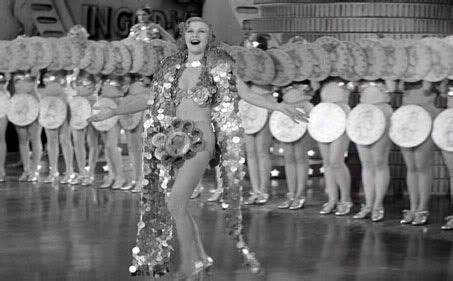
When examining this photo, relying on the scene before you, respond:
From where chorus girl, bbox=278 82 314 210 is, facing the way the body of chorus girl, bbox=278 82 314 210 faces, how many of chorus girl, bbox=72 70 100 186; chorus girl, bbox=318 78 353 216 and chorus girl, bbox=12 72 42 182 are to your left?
1

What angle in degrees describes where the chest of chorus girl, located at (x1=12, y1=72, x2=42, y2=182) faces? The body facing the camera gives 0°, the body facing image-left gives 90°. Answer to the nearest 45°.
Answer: approximately 45°

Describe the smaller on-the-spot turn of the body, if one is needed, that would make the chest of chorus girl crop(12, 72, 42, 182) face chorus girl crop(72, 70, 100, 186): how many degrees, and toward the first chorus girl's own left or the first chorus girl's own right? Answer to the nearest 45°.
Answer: approximately 90° to the first chorus girl's own left

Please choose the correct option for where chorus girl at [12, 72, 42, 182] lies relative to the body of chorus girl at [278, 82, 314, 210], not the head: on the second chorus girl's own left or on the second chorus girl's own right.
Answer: on the second chorus girl's own right

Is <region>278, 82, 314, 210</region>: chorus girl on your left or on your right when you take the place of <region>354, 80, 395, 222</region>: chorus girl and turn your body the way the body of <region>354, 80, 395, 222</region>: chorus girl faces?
on your right

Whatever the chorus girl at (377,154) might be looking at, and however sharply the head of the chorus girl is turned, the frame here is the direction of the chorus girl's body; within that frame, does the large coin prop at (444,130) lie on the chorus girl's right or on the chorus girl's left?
on the chorus girl's left

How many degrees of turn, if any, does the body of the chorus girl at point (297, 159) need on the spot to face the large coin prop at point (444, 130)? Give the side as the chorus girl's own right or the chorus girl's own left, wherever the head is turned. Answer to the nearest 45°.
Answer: approximately 90° to the chorus girl's own left

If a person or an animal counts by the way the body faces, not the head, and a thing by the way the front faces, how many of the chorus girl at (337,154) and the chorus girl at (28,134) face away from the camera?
0

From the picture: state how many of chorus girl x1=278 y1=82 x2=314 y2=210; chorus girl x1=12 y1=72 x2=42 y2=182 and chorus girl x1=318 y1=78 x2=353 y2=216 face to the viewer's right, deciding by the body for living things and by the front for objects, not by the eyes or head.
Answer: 0

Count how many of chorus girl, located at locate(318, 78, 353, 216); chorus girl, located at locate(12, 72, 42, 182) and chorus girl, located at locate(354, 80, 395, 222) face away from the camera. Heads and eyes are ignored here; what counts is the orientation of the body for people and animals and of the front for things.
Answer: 0

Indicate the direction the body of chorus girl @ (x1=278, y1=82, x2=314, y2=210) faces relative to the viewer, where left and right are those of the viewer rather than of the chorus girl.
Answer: facing the viewer and to the left of the viewer
